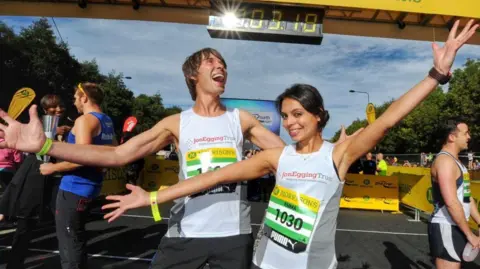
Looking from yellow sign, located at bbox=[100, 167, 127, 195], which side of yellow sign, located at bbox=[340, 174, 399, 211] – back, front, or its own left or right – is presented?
right

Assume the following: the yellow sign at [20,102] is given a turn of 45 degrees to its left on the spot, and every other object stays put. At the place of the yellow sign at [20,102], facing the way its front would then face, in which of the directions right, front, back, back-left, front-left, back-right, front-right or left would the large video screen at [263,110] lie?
left

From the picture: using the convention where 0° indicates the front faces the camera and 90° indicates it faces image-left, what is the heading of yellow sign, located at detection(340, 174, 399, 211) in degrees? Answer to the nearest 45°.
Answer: approximately 0°

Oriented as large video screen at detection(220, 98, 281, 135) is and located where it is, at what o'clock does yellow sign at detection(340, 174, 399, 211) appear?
The yellow sign is roughly at 11 o'clock from the large video screen.
